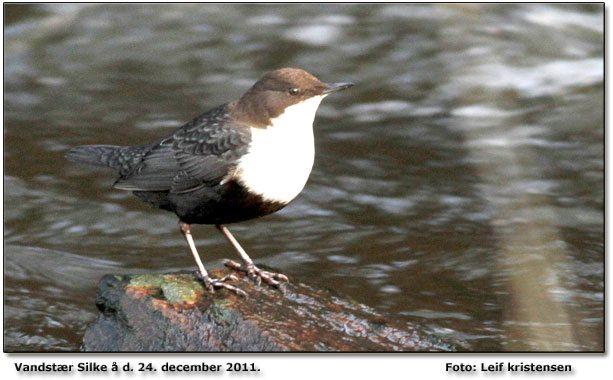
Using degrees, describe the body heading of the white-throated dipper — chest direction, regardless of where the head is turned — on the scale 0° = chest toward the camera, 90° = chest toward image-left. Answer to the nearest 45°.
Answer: approximately 270°
